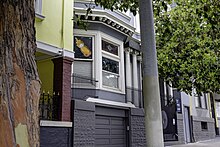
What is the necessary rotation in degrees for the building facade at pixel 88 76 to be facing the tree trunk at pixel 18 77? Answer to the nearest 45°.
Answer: approximately 45° to its right

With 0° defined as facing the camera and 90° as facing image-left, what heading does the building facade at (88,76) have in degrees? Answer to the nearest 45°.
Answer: approximately 315°
